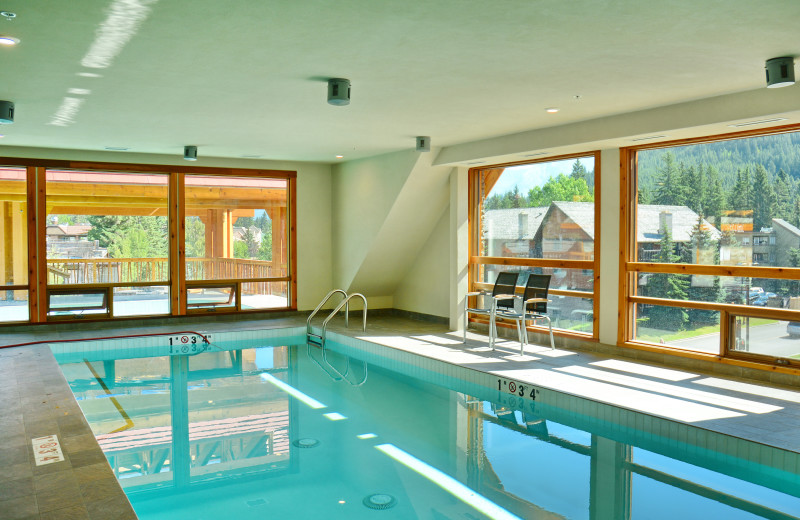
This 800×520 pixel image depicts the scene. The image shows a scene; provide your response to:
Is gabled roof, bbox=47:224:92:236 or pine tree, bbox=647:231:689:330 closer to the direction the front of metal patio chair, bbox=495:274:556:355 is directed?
the gabled roof

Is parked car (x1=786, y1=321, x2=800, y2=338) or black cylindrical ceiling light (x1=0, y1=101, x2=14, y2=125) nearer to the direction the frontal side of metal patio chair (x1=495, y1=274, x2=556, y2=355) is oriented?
the black cylindrical ceiling light

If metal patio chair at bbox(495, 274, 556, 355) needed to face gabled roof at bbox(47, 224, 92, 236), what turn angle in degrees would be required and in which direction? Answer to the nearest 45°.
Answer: approximately 45° to its right

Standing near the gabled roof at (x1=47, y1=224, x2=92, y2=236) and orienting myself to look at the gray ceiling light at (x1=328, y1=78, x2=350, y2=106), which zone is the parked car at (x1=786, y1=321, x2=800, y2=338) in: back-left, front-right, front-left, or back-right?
front-left

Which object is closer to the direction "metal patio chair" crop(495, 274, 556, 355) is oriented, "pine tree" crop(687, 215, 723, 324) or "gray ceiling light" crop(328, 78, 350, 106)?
the gray ceiling light

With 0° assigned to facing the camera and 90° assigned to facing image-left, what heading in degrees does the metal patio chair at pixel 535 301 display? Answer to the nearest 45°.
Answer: approximately 45°

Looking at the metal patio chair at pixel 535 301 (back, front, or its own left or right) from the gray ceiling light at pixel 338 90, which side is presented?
front

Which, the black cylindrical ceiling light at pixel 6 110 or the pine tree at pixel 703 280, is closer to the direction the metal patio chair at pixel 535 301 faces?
the black cylindrical ceiling light

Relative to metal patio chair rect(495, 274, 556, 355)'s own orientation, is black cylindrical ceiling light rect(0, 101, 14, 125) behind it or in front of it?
in front
